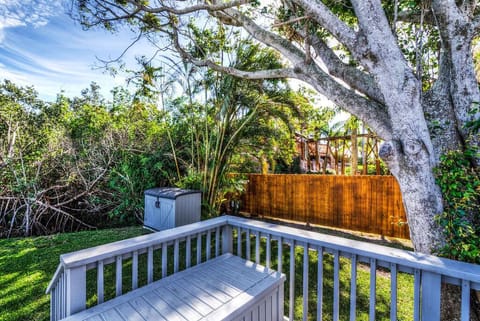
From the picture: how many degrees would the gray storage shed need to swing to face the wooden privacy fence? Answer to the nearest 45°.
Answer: approximately 135° to its left

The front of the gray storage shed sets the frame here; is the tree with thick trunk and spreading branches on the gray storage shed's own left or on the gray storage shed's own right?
on the gray storage shed's own left

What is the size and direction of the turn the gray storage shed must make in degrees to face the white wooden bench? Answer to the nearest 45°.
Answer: approximately 45° to its left

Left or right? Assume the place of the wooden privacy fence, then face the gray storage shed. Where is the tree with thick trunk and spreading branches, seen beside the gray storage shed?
left

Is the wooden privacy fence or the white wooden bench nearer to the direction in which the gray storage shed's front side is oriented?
the white wooden bench

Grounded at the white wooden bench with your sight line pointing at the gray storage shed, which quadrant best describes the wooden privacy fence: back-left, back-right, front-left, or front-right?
front-right

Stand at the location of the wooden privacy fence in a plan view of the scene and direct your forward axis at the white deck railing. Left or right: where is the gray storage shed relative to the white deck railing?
right

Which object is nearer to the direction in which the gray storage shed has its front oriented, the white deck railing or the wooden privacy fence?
the white deck railing

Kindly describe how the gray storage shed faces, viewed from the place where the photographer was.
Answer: facing the viewer and to the left of the viewer

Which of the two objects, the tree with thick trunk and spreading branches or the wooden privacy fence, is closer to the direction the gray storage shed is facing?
the tree with thick trunk and spreading branches

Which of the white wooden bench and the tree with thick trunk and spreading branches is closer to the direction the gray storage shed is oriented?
the white wooden bench
